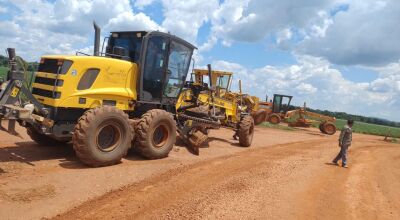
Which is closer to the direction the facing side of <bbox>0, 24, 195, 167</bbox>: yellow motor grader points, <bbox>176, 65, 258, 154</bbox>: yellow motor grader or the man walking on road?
the yellow motor grader

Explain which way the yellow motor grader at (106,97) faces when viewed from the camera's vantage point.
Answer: facing away from the viewer and to the right of the viewer

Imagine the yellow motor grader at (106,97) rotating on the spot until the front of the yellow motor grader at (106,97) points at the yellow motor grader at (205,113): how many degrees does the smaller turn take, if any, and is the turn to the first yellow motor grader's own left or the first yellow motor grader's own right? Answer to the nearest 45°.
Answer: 0° — it already faces it

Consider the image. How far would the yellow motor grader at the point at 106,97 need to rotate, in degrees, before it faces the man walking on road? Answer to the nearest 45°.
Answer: approximately 45° to its right

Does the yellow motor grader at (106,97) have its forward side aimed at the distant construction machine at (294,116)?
yes
